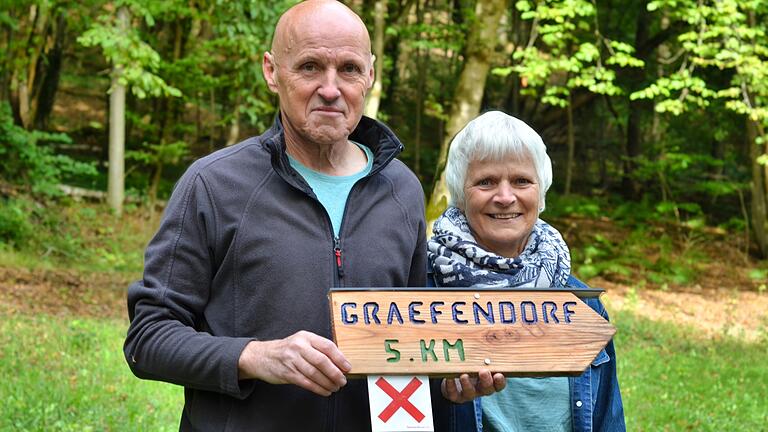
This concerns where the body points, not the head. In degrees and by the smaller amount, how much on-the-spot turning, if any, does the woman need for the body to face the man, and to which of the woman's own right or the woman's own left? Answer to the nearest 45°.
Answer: approximately 45° to the woman's own right

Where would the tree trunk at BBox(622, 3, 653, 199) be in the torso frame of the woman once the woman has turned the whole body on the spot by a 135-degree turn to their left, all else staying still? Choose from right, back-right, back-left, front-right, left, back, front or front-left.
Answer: front-left

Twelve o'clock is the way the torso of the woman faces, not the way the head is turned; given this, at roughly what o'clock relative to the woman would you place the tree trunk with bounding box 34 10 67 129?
The tree trunk is roughly at 5 o'clock from the woman.

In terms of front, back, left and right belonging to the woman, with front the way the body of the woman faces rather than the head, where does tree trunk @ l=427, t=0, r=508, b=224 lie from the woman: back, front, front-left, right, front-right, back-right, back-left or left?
back

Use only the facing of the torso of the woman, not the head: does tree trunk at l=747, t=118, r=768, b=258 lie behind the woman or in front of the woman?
behind

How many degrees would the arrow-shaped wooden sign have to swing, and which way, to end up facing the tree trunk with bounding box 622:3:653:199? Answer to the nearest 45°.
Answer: approximately 180°

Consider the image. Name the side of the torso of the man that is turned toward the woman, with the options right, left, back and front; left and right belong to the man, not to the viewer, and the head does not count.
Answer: left

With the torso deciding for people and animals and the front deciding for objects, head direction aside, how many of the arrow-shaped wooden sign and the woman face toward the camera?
2

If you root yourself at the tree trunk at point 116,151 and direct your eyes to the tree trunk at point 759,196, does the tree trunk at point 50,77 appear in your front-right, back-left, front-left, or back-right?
back-left

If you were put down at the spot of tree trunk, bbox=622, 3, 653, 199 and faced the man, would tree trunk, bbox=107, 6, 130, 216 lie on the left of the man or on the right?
right
